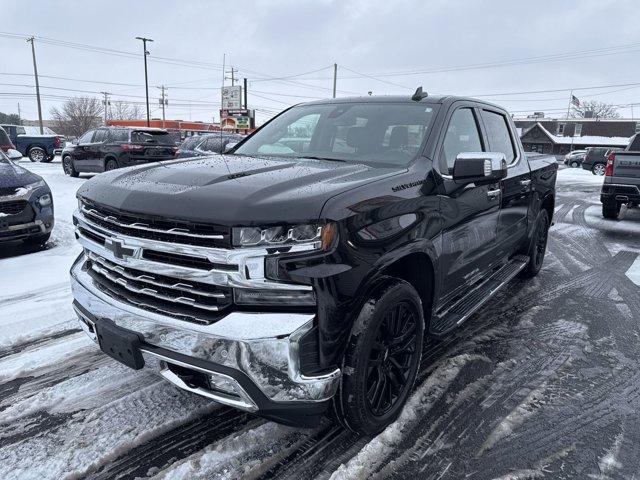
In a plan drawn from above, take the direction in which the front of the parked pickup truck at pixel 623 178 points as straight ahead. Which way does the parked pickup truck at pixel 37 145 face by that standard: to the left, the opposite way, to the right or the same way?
to the left

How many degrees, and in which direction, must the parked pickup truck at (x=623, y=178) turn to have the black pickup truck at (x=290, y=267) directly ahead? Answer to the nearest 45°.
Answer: approximately 180°

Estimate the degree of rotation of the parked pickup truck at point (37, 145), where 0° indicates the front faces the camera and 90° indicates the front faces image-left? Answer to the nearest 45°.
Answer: approximately 135°

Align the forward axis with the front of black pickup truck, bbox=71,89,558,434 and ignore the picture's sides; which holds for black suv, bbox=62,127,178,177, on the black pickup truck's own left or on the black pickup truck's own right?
on the black pickup truck's own right

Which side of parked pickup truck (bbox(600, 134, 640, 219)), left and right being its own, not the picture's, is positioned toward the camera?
back

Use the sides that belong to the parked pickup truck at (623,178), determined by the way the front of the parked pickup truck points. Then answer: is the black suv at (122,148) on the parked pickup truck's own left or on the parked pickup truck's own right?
on the parked pickup truck's own left

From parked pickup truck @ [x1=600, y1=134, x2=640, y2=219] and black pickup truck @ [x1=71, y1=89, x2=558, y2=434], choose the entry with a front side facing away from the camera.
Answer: the parked pickup truck

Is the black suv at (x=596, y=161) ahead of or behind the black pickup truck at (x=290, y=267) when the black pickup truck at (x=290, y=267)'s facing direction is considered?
behind

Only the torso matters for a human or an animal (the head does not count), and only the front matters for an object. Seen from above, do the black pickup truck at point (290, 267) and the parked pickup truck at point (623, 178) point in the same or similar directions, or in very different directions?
very different directions

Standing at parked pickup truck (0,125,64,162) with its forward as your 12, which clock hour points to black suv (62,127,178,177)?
The black suv is roughly at 7 o'clock from the parked pickup truck.

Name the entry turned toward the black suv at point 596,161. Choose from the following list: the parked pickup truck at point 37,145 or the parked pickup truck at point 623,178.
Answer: the parked pickup truck at point 623,178

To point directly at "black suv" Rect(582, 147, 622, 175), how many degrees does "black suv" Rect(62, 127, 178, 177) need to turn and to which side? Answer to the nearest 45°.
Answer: approximately 135° to its right

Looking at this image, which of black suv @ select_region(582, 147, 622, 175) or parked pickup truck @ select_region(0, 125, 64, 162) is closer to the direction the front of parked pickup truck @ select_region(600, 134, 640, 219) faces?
the black suv
